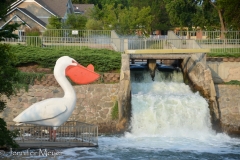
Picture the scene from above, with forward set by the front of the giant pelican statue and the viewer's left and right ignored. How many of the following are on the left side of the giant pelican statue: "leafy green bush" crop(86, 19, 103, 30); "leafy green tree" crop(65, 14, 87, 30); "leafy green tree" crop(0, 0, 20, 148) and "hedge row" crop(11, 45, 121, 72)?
3

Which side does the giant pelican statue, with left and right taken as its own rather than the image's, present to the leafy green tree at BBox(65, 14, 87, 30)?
left

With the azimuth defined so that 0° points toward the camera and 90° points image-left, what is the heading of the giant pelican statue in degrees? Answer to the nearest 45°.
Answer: approximately 270°

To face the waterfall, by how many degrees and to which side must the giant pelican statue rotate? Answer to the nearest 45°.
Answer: approximately 45° to its left

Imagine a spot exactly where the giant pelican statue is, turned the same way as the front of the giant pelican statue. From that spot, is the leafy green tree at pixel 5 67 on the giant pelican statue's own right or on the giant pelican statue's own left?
on the giant pelican statue's own right

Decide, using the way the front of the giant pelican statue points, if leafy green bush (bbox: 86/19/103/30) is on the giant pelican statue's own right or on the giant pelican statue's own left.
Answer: on the giant pelican statue's own left

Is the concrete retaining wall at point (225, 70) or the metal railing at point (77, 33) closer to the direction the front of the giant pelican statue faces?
the concrete retaining wall

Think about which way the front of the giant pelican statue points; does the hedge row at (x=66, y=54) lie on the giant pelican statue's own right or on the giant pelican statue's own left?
on the giant pelican statue's own left
